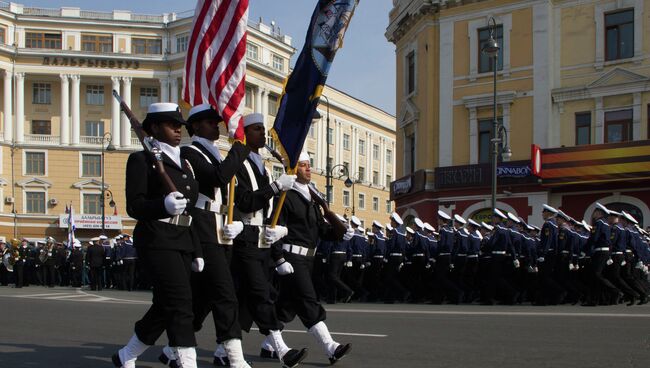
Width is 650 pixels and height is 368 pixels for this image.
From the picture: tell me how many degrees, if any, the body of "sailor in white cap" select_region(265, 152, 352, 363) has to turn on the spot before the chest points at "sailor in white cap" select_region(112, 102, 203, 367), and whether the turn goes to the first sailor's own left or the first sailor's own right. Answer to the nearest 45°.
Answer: approximately 90° to the first sailor's own right

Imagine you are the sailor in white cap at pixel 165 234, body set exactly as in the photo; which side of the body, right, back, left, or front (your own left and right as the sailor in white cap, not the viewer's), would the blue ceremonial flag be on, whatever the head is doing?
left

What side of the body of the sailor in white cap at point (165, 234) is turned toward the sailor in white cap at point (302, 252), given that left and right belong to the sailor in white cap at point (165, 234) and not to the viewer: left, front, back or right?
left

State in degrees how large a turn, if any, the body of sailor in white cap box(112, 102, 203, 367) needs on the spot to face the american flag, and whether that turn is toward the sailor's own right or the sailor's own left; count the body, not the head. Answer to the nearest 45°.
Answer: approximately 135° to the sailor's own left

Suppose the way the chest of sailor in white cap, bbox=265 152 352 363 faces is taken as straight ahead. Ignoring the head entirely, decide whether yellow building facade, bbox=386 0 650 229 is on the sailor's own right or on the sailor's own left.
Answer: on the sailor's own left
